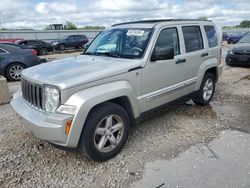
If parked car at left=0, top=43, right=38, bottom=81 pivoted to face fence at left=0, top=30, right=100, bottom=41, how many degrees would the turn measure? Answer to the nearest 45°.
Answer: approximately 90° to its right

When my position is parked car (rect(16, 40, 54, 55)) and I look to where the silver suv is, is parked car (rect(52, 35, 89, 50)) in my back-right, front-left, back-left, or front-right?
back-left

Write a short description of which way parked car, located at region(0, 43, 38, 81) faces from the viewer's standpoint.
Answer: facing to the left of the viewer

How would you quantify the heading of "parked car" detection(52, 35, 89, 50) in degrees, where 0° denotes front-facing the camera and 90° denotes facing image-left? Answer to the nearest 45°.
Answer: approximately 45°

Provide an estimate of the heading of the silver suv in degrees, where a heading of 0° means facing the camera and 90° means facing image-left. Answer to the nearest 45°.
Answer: approximately 45°

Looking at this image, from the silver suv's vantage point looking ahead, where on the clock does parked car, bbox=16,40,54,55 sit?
The parked car is roughly at 4 o'clock from the silver suv.

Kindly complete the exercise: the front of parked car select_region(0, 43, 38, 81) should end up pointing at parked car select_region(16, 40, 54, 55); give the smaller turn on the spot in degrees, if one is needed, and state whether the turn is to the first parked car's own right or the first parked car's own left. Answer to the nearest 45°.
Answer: approximately 90° to the first parked car's own right

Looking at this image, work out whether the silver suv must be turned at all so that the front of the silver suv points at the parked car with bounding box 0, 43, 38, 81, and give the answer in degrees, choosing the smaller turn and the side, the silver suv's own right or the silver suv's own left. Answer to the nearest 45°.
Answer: approximately 90° to the silver suv's own right

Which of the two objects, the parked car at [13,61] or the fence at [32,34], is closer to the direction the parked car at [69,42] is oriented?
the parked car
